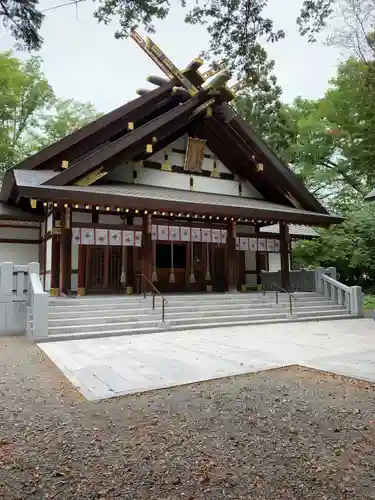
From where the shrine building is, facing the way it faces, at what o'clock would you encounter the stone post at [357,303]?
The stone post is roughly at 11 o'clock from the shrine building.

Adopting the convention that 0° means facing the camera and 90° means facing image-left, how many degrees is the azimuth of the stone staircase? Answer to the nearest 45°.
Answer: approximately 315°

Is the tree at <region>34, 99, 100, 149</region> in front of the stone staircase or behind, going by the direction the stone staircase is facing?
behind

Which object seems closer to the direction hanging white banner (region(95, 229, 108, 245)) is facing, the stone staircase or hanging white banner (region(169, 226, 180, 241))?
the stone staircase

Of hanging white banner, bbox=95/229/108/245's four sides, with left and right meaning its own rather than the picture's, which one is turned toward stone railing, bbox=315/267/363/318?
left

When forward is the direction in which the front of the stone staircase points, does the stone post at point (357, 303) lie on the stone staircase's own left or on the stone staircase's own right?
on the stone staircase's own left

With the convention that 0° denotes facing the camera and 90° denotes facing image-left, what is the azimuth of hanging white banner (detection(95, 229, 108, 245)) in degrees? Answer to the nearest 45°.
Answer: approximately 0°

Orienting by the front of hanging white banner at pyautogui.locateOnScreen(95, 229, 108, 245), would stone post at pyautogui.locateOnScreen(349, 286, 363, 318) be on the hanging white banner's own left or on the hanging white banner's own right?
on the hanging white banner's own left

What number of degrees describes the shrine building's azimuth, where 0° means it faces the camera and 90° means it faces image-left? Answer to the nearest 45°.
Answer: approximately 315°
